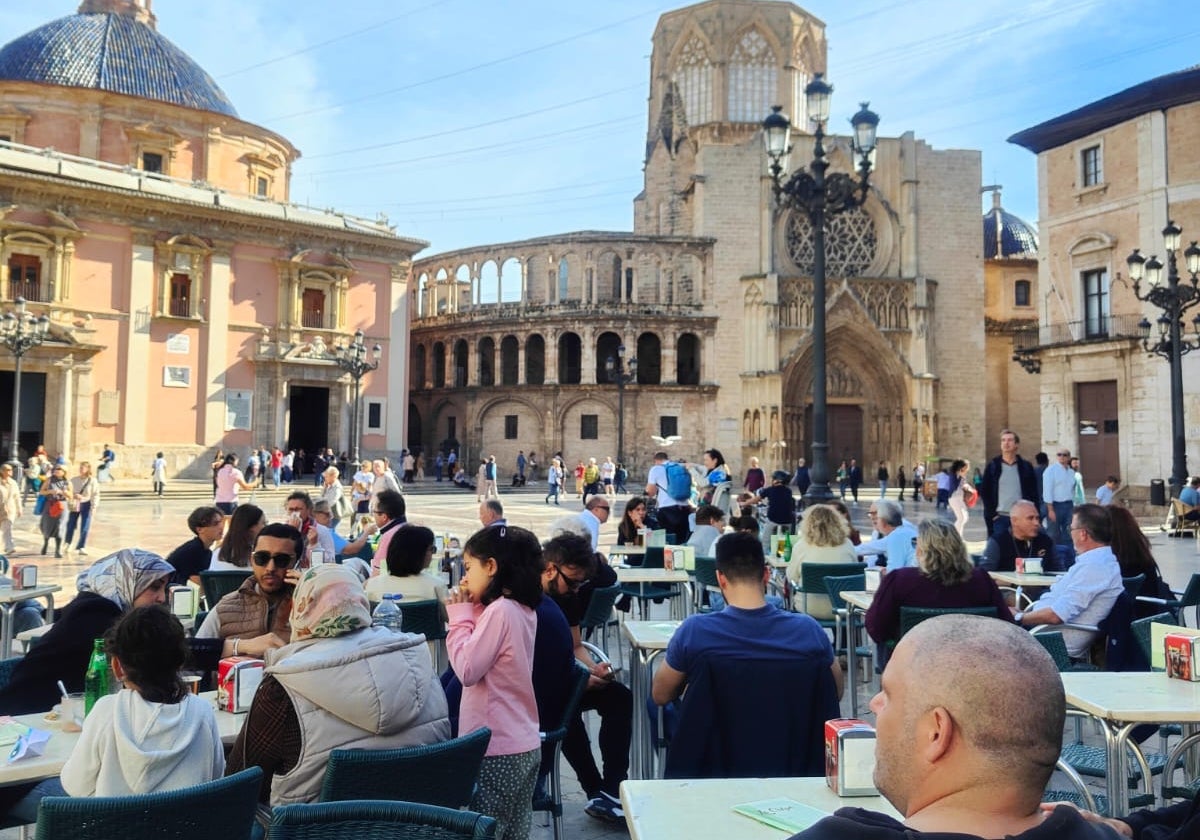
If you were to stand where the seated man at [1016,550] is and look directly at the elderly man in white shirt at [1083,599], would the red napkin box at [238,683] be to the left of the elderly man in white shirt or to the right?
right

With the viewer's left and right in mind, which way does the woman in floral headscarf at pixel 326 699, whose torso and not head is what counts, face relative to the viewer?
facing away from the viewer and to the left of the viewer

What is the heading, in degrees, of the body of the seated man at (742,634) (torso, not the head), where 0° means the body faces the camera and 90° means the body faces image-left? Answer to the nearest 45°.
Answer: approximately 180°

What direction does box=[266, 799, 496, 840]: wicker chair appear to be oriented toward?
away from the camera

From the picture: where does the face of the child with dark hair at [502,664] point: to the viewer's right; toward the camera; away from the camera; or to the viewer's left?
to the viewer's left

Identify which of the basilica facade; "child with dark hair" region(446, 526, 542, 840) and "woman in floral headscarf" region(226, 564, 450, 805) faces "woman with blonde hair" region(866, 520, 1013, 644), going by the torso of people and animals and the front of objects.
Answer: the basilica facade

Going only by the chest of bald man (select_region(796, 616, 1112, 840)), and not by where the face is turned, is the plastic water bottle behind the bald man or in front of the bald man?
in front

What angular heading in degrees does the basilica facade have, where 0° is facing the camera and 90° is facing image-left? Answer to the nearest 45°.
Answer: approximately 0°

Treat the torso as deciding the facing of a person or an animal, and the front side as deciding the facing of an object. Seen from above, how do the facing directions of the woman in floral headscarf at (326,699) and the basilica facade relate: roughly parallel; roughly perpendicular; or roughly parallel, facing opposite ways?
roughly parallel, facing opposite ways

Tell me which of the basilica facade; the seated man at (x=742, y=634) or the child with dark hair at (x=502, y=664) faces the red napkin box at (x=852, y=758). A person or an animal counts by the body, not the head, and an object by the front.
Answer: the basilica facade

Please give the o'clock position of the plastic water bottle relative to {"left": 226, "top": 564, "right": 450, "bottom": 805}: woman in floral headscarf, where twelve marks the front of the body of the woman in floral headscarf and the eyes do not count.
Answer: The plastic water bottle is roughly at 2 o'clock from the woman in floral headscarf.

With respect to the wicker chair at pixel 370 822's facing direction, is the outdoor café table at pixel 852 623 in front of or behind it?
in front

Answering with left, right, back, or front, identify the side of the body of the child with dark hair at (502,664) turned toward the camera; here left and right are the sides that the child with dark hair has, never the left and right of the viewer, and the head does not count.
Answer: left

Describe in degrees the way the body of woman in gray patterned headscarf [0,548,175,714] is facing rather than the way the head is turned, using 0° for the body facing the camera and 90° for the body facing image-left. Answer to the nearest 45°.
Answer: approximately 270°

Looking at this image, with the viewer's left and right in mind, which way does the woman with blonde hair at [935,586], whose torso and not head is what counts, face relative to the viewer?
facing away from the viewer
